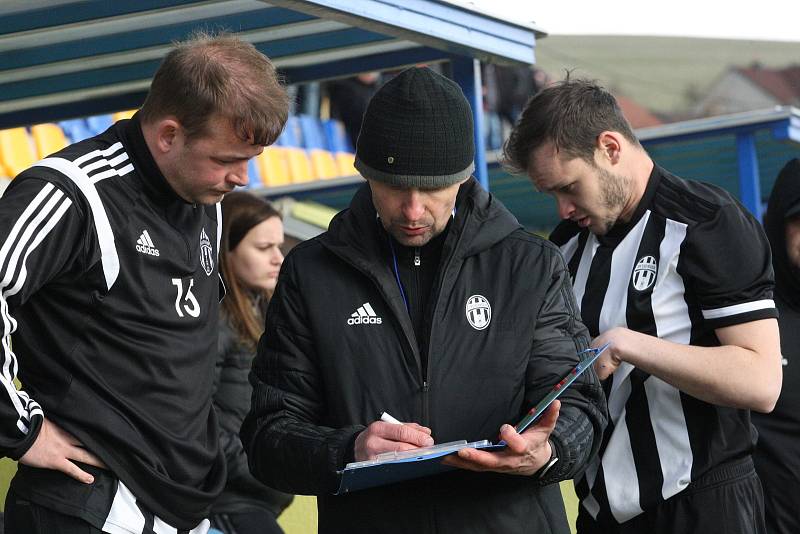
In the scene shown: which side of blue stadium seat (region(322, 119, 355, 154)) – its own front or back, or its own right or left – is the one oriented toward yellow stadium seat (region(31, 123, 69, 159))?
right

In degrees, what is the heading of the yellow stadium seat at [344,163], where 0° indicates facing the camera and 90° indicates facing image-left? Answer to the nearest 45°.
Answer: approximately 315°

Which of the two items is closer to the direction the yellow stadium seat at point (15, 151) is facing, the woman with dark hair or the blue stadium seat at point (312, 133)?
the woman with dark hair

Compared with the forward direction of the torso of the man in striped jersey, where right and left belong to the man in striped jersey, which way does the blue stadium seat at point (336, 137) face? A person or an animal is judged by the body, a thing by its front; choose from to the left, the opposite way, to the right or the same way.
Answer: to the left

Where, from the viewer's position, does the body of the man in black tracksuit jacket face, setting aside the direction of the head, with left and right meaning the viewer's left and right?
facing the viewer and to the right of the viewer

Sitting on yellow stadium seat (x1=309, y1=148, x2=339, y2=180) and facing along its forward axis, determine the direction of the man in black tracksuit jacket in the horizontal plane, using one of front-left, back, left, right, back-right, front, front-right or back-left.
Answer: front-right

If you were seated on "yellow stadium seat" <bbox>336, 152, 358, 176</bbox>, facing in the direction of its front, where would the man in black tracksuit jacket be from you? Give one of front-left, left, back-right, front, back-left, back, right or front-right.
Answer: front-right

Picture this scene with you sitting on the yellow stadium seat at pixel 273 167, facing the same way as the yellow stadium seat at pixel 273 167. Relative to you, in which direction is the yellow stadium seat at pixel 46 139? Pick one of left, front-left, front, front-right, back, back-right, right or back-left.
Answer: right

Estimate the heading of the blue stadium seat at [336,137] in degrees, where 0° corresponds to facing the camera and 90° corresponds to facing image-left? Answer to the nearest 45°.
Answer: approximately 315°

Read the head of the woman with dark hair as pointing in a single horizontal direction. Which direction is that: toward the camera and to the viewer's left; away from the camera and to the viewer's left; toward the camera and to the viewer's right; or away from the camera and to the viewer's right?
toward the camera and to the viewer's right

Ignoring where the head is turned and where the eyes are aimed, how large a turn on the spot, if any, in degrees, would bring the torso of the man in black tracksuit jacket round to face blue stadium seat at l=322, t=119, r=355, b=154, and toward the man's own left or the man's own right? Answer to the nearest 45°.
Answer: approximately 135° to the man's own left

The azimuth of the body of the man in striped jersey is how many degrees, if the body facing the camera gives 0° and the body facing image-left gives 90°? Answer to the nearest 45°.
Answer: approximately 45°
